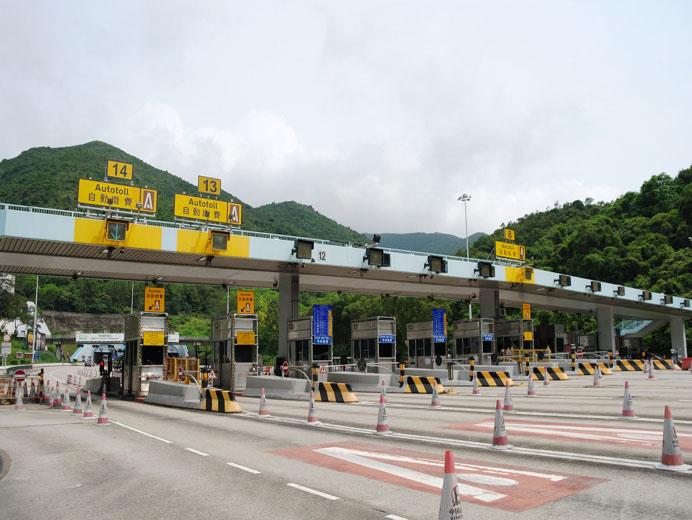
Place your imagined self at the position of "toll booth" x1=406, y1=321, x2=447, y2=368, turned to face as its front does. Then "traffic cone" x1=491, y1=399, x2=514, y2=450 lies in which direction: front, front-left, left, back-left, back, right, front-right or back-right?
front

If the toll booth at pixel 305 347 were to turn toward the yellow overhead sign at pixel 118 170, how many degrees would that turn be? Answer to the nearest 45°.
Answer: approximately 45° to its right

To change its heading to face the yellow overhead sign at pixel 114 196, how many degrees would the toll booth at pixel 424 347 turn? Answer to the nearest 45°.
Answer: approximately 45° to its right

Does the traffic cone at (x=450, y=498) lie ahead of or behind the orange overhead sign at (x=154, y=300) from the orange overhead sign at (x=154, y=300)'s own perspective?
ahead

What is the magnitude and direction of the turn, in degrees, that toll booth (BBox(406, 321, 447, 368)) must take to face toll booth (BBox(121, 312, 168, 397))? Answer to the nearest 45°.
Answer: approximately 45° to its right

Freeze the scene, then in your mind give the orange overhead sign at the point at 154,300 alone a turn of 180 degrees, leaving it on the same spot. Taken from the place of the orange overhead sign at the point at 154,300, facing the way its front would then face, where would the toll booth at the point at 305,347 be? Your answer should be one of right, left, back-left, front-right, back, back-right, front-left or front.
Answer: right

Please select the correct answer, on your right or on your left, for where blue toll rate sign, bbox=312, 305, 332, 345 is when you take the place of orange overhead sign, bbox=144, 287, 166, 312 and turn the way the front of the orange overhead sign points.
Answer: on your left

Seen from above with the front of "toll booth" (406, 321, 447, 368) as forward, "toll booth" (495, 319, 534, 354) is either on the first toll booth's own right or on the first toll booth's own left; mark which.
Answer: on the first toll booth's own left

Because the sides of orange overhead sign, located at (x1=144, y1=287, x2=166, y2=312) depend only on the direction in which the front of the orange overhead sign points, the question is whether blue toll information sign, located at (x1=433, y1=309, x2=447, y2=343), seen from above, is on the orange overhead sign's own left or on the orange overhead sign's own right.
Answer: on the orange overhead sign's own left

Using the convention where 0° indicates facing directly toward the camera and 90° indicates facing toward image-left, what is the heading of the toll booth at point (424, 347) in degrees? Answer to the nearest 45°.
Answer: approximately 0°

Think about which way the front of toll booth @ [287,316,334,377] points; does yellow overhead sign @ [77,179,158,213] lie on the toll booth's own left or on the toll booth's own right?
on the toll booth's own right

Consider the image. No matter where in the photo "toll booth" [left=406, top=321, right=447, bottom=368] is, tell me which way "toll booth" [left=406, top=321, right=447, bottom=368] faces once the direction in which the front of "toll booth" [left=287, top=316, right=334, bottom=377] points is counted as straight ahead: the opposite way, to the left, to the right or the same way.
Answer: the same way

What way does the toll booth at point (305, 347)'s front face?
toward the camera

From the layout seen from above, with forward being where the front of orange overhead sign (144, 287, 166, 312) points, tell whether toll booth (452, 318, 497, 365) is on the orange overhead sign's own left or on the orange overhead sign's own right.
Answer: on the orange overhead sign's own left

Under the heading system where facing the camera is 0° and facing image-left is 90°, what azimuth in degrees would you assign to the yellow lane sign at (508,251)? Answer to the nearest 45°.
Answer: approximately 315°
